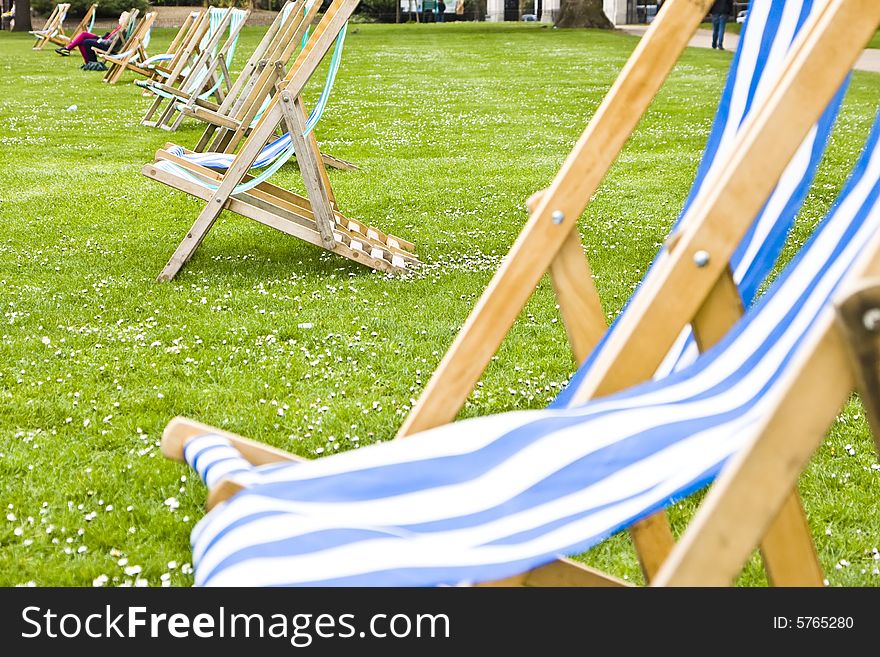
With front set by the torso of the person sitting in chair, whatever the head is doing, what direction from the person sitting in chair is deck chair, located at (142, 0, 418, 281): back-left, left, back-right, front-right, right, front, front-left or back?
left

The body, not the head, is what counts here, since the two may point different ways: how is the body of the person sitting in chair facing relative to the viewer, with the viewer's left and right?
facing to the left of the viewer

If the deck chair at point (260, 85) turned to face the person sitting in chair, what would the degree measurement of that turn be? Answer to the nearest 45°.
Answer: approximately 90° to its right

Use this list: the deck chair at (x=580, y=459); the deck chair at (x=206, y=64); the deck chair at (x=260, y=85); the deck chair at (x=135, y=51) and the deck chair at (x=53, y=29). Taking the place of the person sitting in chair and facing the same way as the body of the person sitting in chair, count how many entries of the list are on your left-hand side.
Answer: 4

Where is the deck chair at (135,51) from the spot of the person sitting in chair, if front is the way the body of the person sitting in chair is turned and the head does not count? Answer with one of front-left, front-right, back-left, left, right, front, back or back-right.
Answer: left

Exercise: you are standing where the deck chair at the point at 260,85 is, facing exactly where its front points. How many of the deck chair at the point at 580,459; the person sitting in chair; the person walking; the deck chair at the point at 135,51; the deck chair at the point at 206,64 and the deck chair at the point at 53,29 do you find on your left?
1

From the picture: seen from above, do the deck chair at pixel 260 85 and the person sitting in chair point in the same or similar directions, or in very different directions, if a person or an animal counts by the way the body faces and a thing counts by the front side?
same or similar directions

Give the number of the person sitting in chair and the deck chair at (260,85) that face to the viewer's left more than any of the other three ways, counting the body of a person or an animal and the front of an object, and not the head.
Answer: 2

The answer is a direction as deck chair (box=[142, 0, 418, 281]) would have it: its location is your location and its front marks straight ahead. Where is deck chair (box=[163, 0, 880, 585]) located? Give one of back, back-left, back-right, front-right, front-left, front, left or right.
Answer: left

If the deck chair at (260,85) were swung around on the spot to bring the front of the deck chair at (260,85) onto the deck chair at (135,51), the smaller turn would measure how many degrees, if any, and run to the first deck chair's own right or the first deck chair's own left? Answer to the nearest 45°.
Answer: approximately 90° to the first deck chair's own right

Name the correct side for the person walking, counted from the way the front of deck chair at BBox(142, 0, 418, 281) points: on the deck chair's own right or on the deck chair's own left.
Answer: on the deck chair's own right

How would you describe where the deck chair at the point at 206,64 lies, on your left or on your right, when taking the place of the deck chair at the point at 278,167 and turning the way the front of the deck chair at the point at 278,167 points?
on your right

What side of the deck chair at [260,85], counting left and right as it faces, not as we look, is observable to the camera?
left

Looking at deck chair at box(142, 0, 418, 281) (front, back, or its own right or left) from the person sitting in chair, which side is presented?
right

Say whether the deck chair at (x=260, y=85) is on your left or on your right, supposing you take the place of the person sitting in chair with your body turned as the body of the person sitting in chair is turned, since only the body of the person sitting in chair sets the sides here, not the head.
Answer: on your left

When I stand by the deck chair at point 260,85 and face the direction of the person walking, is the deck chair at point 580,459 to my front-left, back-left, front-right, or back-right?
back-right
